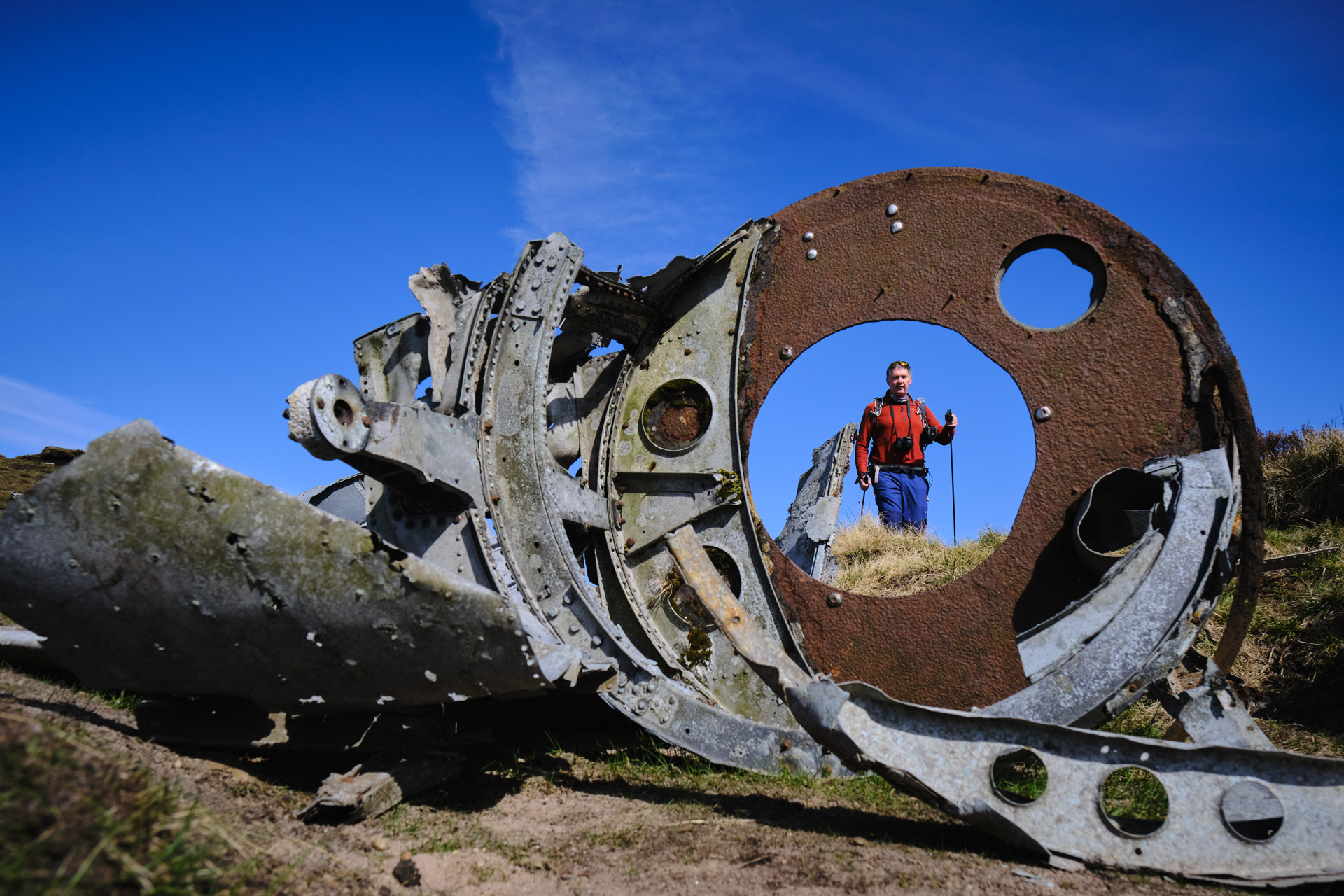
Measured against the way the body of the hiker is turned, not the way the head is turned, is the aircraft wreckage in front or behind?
in front

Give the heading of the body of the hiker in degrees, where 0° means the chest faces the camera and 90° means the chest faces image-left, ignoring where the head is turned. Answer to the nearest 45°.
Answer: approximately 0°
